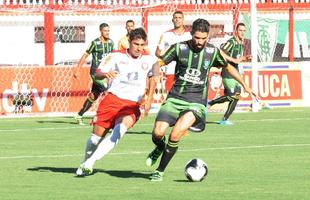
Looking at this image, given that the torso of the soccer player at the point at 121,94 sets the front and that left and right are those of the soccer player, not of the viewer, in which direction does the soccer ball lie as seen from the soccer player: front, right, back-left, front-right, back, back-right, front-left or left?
front-left

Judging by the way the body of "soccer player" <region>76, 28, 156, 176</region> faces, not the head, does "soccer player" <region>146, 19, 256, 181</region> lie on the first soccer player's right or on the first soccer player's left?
on the first soccer player's left

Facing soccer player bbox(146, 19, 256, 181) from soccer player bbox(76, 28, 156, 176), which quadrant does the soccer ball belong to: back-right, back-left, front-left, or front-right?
front-right

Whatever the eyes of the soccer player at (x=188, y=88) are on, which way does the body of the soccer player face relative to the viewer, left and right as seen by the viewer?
facing the viewer
